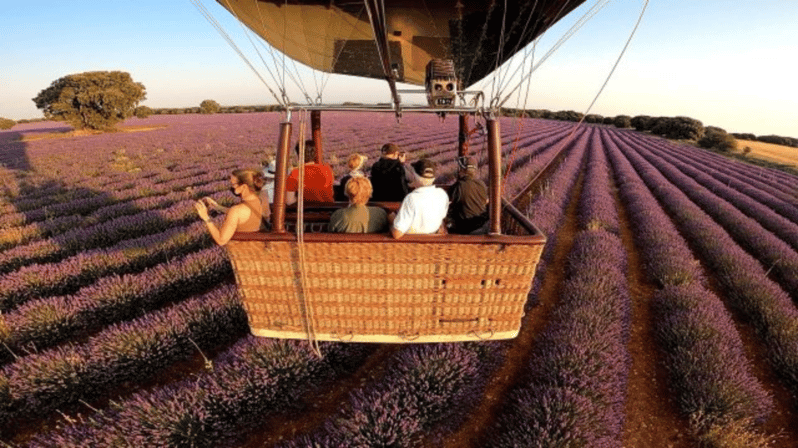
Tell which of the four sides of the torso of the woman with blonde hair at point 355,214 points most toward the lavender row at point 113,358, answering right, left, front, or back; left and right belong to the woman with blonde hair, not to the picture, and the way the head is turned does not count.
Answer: left

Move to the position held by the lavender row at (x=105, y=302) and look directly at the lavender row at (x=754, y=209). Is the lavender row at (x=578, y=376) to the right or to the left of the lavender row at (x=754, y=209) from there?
right

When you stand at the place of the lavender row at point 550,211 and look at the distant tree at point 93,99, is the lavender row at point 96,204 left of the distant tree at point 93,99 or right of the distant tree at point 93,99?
left

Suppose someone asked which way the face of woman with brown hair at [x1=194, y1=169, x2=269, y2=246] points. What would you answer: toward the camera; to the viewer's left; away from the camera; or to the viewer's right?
to the viewer's left

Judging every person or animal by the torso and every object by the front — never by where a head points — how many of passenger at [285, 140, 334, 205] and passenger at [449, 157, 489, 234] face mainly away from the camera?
2

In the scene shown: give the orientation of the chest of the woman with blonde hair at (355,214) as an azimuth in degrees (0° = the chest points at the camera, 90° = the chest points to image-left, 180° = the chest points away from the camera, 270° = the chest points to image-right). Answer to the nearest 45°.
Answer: approximately 180°

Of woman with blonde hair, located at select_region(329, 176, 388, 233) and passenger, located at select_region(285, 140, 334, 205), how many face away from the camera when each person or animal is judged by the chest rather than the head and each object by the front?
2

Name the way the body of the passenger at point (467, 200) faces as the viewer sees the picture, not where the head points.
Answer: away from the camera

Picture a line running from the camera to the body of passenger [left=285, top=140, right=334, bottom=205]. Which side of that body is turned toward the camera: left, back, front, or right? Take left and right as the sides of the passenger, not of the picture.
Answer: back

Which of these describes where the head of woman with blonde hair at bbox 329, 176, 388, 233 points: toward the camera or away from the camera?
away from the camera
